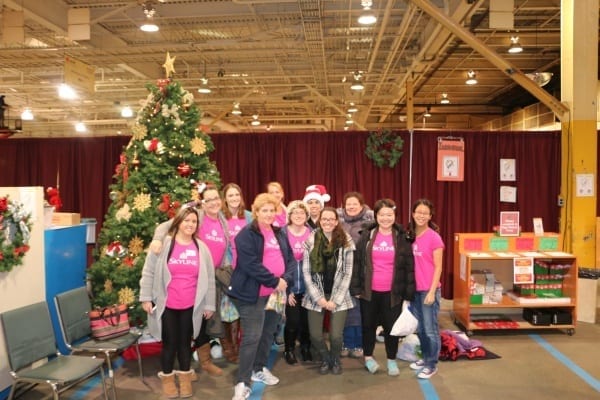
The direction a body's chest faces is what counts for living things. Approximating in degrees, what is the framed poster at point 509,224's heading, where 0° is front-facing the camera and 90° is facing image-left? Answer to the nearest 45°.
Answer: approximately 0°

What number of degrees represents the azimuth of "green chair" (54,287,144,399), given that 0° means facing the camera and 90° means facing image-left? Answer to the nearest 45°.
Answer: approximately 315°

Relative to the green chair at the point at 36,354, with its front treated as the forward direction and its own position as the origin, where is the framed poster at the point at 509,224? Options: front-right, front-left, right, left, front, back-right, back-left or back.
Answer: front-left

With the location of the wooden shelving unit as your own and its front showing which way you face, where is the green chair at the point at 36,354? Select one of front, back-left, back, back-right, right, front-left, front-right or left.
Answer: front-right

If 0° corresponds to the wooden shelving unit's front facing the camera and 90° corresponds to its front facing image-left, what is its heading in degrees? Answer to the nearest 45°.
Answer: approximately 0°

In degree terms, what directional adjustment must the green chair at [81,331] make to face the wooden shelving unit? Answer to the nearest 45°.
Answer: approximately 45° to its left

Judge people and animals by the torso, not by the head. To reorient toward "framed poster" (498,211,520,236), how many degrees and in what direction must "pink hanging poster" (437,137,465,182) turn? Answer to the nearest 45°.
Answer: approximately 45° to its left
